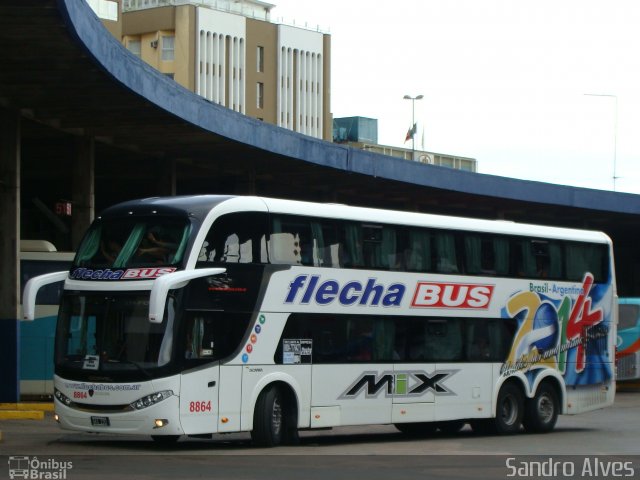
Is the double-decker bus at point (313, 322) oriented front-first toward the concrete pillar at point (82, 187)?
no

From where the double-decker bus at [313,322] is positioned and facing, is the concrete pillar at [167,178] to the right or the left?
on its right

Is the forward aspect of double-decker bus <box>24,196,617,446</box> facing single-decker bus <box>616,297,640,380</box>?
no

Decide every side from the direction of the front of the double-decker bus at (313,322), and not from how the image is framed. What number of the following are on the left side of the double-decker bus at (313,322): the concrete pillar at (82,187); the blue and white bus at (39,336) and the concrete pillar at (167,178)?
0

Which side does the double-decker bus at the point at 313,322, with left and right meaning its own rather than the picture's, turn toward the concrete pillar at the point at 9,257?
right

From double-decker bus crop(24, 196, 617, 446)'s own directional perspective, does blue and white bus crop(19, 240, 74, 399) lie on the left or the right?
on its right

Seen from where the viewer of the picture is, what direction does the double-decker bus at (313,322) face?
facing the viewer and to the left of the viewer

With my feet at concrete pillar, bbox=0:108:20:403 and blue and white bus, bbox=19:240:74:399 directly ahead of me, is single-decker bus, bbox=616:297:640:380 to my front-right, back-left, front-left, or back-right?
front-right
